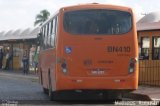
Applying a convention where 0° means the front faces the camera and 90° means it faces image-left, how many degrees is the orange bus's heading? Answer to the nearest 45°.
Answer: approximately 180°

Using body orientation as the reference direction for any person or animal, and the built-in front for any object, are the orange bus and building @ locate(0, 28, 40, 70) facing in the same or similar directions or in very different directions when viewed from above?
very different directions
